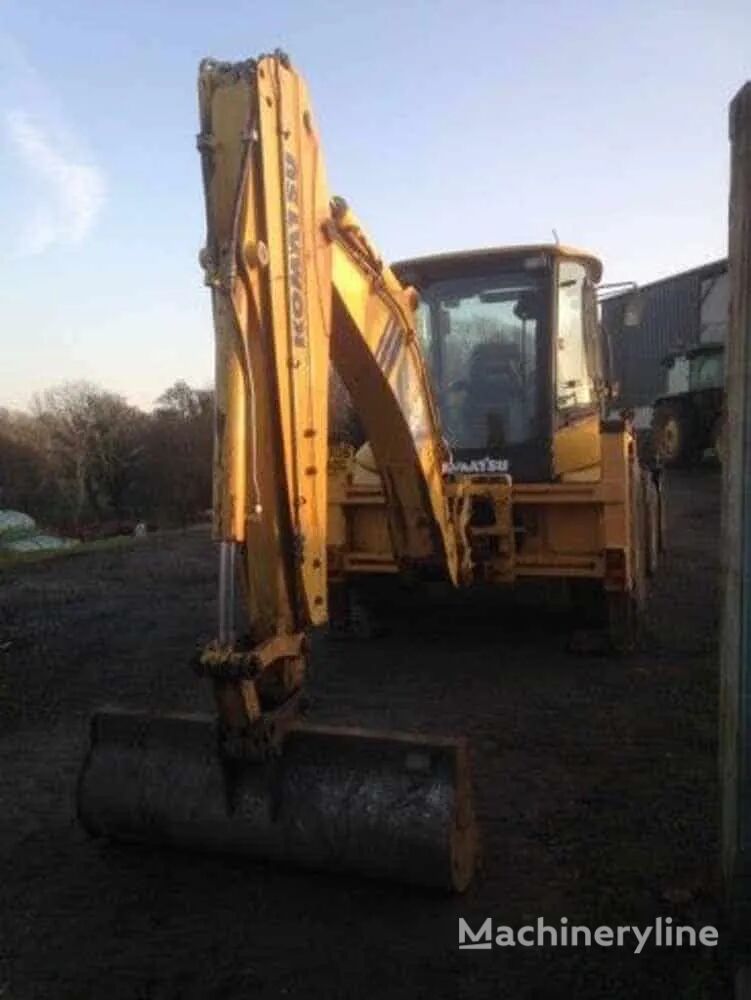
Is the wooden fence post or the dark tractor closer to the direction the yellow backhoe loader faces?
the dark tractor

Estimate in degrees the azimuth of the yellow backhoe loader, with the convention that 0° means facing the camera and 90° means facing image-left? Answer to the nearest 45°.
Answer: approximately 180°

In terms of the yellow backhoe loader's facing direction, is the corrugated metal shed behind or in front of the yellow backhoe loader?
in front

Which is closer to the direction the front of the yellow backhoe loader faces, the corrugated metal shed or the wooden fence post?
the corrugated metal shed

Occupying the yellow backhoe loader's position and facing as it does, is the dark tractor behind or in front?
in front

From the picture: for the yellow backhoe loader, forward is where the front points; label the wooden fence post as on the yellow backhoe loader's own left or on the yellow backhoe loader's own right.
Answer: on the yellow backhoe loader's own right
